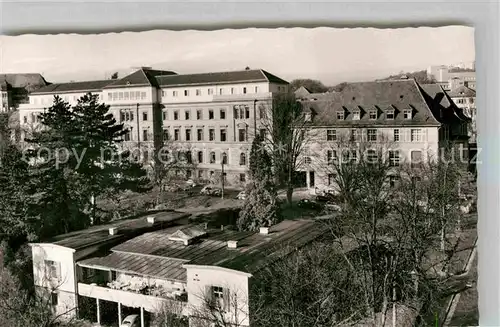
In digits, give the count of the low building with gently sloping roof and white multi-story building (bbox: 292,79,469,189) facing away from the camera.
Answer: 0

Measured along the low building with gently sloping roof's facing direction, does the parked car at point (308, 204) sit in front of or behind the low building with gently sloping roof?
behind

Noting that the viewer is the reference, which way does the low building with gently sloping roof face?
facing the viewer and to the left of the viewer

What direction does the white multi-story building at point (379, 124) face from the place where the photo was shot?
facing the viewer
